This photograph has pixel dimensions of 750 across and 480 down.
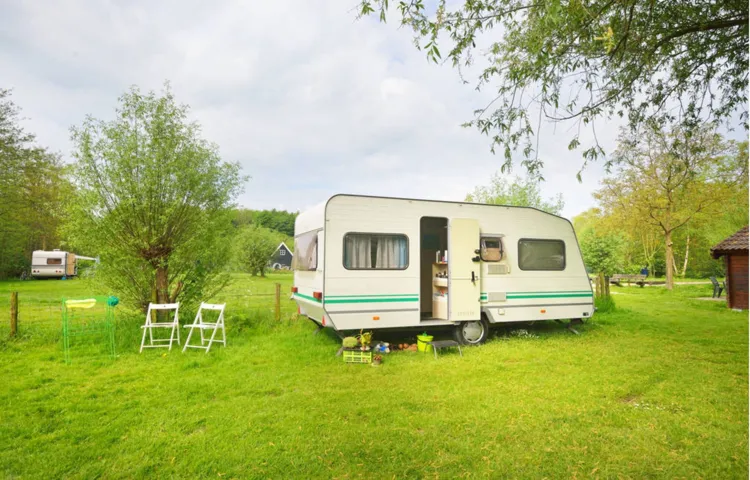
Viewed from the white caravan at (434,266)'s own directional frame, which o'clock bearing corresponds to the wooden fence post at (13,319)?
The wooden fence post is roughly at 7 o'clock from the white caravan.

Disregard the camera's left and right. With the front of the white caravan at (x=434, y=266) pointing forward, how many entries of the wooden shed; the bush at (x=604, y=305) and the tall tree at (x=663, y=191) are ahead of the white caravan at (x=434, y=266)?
3

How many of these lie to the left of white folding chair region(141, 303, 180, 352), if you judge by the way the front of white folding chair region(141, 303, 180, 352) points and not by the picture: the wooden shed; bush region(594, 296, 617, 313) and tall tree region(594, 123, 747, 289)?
3

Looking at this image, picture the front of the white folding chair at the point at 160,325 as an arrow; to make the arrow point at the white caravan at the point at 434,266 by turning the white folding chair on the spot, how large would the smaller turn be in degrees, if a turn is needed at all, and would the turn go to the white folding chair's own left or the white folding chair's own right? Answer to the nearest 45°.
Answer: approximately 45° to the white folding chair's own left

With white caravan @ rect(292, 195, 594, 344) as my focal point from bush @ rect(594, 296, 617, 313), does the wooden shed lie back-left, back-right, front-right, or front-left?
back-left

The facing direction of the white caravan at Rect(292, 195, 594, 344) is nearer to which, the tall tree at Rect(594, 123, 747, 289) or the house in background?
the tall tree

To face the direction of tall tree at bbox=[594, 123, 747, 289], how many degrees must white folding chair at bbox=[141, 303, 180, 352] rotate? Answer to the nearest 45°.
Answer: approximately 90° to its left

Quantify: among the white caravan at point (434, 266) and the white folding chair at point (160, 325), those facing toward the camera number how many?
1

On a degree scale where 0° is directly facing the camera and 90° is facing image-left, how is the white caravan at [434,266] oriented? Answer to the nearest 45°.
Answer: approximately 225°

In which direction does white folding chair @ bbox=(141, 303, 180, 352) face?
toward the camera

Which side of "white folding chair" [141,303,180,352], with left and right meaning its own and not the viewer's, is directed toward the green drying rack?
right

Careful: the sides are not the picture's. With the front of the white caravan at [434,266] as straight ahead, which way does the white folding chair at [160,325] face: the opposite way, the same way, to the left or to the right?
to the right

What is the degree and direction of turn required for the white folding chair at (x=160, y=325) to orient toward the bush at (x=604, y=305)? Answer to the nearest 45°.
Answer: approximately 90° to its left

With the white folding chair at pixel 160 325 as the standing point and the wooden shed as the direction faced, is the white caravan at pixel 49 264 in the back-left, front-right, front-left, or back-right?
back-left

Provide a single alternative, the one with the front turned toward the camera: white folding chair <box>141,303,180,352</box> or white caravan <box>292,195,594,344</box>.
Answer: the white folding chair

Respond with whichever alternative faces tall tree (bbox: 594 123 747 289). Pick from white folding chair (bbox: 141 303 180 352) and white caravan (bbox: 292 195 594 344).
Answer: the white caravan

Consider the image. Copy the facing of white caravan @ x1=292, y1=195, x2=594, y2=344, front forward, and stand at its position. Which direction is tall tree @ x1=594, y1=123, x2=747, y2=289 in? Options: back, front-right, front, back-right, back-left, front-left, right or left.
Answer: front
